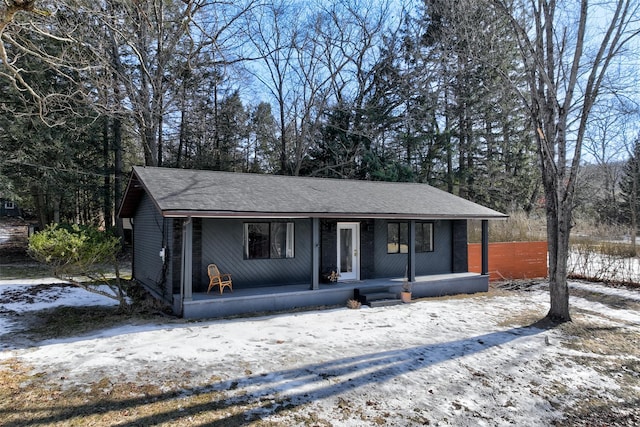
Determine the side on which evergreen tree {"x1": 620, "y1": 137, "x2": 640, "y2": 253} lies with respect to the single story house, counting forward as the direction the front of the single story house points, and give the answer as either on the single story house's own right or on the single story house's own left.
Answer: on the single story house's own left

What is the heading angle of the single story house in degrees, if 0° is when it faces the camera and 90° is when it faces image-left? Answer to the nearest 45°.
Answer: approximately 315°

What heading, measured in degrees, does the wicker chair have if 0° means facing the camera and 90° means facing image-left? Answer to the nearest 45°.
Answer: approximately 315°

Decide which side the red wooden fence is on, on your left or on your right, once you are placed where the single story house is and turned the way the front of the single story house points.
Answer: on your left

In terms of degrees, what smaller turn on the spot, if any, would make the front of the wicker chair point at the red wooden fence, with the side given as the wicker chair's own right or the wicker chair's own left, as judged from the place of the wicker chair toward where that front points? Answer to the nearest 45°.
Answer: approximately 45° to the wicker chair's own left

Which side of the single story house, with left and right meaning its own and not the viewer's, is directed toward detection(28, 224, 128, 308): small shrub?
right
